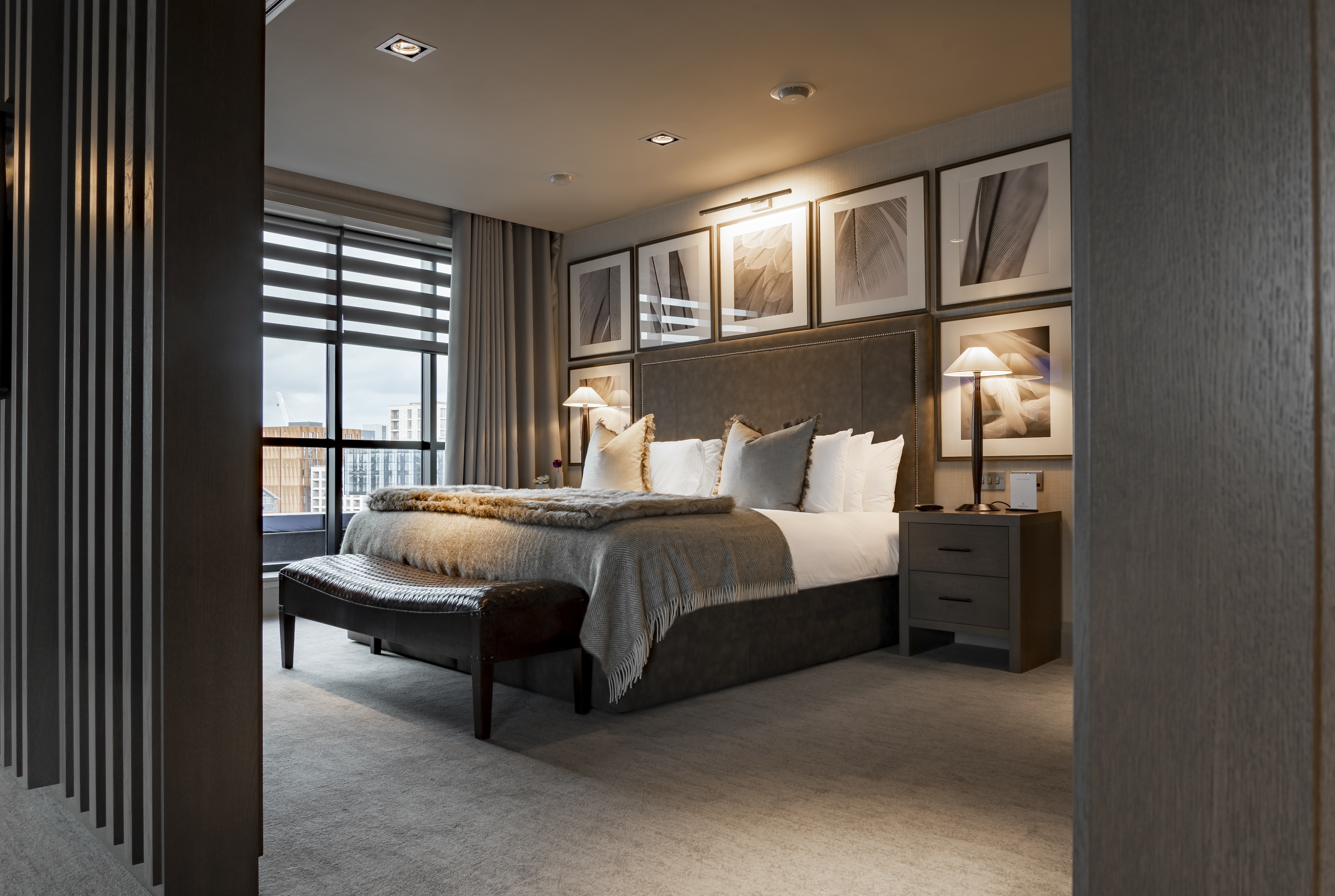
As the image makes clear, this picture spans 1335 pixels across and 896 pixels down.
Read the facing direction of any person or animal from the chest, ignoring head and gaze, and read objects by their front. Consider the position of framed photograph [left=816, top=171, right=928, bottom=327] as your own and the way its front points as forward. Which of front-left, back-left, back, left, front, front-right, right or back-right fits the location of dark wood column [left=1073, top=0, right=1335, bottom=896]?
front-left

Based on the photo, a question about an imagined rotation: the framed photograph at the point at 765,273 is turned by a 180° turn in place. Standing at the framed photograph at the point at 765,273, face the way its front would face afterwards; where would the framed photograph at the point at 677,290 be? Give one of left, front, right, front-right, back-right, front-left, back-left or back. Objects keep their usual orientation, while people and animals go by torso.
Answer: left

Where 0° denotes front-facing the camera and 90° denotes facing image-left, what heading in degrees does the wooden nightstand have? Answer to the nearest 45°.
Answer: approximately 45°

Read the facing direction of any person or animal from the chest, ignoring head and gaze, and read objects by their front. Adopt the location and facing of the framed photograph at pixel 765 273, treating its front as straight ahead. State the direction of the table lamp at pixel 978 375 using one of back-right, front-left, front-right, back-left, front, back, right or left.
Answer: left

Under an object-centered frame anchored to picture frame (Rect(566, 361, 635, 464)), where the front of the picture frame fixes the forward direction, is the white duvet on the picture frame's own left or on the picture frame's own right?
on the picture frame's own left

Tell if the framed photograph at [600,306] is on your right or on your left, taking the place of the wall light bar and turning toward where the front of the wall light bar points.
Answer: on your right

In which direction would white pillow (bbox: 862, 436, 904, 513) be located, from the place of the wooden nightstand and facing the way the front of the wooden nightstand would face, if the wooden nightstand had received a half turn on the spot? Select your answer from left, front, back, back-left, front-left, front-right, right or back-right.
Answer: left

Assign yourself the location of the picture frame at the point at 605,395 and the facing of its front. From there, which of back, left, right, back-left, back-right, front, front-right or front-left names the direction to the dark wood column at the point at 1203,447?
front-left

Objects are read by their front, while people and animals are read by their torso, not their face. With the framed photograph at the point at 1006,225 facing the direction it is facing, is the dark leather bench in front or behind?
in front

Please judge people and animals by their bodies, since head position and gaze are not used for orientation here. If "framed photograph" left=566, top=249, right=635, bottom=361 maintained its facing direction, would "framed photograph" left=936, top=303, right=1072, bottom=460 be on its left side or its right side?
on its left

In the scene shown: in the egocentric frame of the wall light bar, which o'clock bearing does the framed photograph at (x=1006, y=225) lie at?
The framed photograph is roughly at 9 o'clock from the wall light bar.

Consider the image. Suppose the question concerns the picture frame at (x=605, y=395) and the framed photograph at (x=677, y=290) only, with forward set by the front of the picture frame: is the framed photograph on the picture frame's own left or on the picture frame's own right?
on the picture frame's own left

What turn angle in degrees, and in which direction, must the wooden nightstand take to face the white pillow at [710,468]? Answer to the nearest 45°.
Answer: approximately 90° to its right

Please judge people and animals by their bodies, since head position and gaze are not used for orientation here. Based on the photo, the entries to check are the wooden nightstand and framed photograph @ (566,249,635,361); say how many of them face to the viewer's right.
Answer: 0

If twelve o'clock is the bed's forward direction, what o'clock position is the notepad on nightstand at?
The notepad on nightstand is roughly at 8 o'clock from the bed.
